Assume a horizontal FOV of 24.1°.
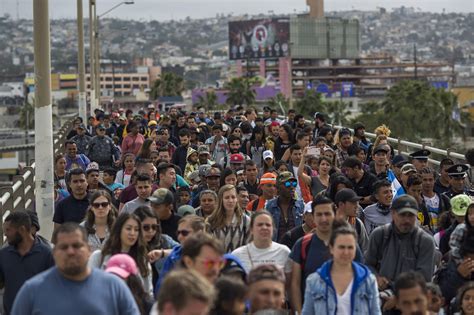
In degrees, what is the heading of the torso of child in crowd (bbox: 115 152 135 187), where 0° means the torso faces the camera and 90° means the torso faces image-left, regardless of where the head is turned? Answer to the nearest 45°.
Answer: approximately 0°

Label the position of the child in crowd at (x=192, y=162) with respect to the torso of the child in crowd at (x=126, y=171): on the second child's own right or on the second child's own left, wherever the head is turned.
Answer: on the second child's own left

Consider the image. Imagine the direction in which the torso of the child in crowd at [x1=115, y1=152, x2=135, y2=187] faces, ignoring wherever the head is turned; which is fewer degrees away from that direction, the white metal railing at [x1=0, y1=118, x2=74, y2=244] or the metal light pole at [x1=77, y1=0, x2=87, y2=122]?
the white metal railing

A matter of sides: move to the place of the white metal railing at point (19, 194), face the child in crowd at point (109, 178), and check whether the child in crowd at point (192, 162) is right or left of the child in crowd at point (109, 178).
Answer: left

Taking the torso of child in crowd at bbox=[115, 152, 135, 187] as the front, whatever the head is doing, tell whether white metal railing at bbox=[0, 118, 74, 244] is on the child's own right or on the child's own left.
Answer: on the child's own right

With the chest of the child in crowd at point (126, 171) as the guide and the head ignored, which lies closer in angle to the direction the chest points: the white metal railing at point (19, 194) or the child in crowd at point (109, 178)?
the child in crowd

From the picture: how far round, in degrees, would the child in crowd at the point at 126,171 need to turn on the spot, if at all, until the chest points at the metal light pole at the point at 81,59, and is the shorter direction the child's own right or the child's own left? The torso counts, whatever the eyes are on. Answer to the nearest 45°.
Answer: approximately 180°

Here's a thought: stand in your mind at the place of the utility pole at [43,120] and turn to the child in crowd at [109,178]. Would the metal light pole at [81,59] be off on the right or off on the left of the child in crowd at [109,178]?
left
